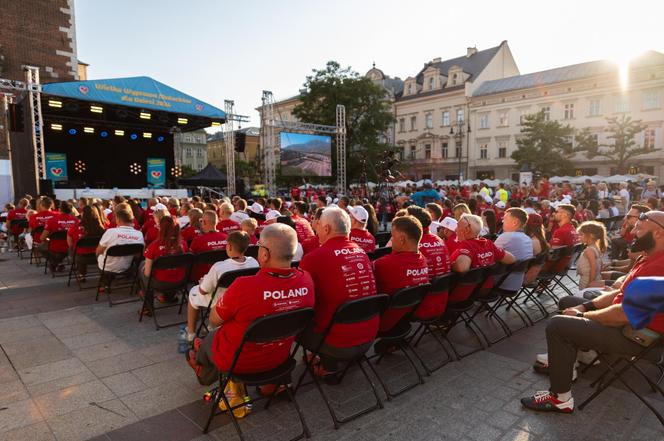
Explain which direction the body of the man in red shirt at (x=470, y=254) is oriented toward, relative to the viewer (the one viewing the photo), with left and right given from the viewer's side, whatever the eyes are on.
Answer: facing away from the viewer and to the left of the viewer

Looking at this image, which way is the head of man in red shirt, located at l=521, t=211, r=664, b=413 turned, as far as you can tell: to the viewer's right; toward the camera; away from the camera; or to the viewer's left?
to the viewer's left

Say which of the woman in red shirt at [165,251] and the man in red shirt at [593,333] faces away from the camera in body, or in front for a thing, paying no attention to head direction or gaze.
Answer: the woman in red shirt

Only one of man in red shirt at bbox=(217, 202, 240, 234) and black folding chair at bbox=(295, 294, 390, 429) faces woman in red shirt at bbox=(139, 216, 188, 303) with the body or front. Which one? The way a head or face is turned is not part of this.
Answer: the black folding chair

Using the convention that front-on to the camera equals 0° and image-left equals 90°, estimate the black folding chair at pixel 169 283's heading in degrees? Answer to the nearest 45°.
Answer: approximately 135°

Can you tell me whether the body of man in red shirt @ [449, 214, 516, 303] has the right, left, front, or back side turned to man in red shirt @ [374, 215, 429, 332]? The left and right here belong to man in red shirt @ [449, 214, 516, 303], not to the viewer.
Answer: left

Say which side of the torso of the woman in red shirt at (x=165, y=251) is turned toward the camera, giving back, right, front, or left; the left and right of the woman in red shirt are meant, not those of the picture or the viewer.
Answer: back

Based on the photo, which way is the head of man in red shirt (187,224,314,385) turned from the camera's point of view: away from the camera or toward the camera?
away from the camera

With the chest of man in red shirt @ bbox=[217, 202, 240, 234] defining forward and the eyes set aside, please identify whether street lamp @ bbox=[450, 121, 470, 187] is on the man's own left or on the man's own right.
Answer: on the man's own right

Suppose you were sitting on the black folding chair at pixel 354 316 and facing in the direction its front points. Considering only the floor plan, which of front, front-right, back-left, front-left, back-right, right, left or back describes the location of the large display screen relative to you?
front-right

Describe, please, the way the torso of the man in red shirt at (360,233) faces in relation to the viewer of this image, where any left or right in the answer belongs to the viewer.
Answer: facing away from the viewer and to the left of the viewer

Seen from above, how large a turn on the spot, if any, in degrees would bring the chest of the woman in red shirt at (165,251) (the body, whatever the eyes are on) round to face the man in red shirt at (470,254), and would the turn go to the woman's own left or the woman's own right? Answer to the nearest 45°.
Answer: approximately 135° to the woman's own right

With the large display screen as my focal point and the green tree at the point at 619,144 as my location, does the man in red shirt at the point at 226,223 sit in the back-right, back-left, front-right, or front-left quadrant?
front-left

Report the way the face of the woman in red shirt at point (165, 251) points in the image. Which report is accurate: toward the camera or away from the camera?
away from the camera

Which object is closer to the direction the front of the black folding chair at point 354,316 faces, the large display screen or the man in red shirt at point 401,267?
the large display screen

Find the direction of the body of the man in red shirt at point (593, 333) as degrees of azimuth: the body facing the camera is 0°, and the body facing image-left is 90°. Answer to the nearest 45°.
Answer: approximately 90°

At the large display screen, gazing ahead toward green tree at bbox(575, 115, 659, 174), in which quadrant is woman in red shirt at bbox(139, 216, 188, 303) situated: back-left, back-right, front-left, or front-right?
back-right

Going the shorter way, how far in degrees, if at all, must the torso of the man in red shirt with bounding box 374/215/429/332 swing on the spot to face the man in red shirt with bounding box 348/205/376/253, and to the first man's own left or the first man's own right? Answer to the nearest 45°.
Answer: approximately 45° to the first man's own right

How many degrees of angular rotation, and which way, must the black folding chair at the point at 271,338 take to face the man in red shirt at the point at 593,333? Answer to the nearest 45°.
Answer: approximately 135° to its right

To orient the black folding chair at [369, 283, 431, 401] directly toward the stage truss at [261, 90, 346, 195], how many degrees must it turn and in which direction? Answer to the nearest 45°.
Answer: approximately 45° to its right
